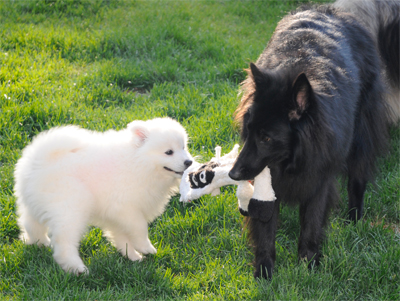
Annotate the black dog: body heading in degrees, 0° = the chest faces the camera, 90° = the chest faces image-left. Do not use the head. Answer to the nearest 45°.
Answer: approximately 45°

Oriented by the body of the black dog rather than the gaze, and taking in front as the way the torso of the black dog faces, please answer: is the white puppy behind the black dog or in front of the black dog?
in front
